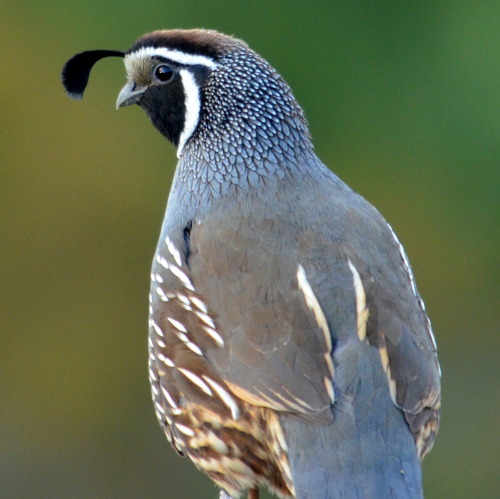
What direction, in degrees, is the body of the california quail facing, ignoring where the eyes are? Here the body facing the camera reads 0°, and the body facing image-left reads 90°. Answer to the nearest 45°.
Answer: approximately 135°
